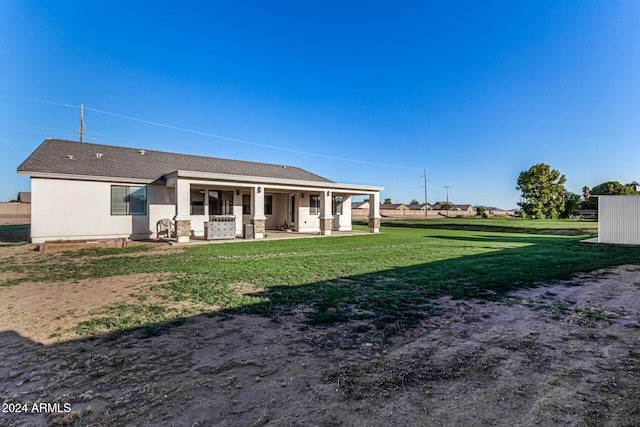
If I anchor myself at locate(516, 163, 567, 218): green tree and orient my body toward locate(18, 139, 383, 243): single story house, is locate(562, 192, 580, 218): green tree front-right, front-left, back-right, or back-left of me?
back-left

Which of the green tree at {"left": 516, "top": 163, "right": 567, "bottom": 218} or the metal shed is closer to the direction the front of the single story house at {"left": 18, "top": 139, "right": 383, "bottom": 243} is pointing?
the metal shed

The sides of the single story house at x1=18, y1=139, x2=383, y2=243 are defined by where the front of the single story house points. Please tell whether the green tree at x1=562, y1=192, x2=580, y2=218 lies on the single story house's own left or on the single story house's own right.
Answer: on the single story house's own left
